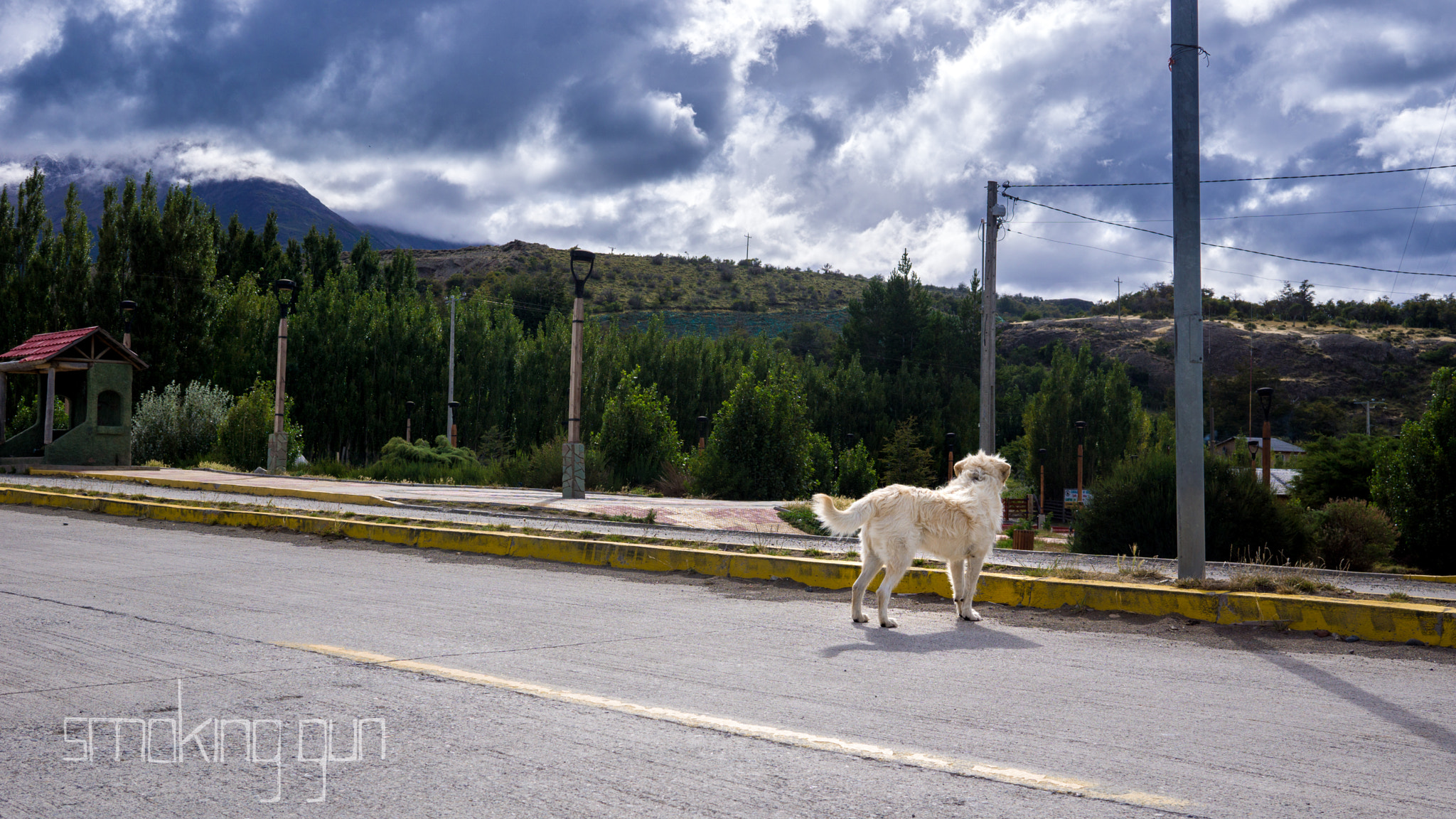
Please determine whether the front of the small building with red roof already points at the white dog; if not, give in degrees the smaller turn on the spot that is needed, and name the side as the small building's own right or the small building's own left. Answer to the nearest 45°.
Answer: approximately 45° to the small building's own left

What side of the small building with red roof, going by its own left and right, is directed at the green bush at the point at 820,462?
left

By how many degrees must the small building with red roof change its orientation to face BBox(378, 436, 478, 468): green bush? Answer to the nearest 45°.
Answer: approximately 135° to its left

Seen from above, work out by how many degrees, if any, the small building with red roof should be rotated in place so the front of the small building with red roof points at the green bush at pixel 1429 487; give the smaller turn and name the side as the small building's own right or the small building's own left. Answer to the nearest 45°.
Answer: approximately 90° to the small building's own left

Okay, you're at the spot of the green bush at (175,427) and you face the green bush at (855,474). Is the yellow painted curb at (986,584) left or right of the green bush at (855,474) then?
right

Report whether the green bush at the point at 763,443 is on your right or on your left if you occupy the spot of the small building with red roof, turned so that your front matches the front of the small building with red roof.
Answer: on your left

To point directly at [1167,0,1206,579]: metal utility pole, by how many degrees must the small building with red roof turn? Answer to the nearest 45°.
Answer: approximately 45° to its left

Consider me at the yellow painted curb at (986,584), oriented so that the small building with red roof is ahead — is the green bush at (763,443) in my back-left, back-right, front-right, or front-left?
front-right

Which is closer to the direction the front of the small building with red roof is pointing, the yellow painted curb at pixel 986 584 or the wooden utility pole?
the yellow painted curb

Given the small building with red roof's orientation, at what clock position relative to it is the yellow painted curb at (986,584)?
The yellow painted curb is roughly at 10 o'clock from the small building with red roof.

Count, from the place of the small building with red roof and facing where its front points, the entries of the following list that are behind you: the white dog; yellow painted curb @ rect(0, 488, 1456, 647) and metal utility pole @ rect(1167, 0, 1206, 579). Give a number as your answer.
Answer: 0
